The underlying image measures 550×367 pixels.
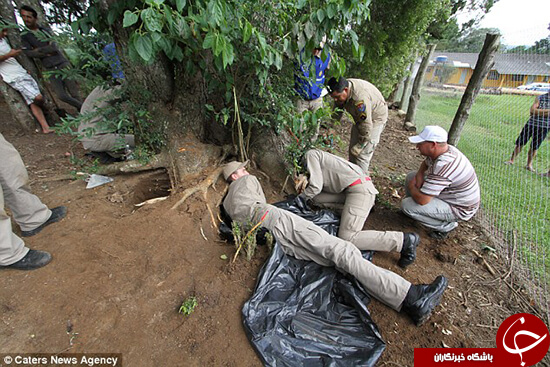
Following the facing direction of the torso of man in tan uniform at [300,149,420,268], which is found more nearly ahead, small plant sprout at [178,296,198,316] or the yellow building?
the small plant sprout

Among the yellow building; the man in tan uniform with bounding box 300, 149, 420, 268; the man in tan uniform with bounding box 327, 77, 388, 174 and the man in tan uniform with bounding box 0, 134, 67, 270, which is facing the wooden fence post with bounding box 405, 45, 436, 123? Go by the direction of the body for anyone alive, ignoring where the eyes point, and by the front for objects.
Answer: the man in tan uniform with bounding box 0, 134, 67, 270

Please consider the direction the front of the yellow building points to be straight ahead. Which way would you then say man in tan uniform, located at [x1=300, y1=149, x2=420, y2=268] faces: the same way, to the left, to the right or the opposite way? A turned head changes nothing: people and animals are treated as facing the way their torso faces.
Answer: to the right

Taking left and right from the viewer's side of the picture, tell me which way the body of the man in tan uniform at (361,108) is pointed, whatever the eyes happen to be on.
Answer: facing to the left of the viewer

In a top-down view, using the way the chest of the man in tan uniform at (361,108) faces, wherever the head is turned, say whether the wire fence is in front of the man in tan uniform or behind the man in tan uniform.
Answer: behind

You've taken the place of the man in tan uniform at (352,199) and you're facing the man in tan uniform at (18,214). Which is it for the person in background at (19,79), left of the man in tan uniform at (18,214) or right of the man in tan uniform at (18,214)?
right

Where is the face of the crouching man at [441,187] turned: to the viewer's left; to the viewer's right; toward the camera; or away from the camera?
to the viewer's left

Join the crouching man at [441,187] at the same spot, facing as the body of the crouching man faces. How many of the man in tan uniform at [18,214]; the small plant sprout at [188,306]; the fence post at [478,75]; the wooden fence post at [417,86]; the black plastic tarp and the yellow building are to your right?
3

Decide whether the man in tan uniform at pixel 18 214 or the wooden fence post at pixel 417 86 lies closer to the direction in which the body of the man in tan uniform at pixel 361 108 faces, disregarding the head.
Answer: the man in tan uniform

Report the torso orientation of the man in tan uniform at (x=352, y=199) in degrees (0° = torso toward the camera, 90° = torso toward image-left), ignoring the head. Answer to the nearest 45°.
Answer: approximately 90°

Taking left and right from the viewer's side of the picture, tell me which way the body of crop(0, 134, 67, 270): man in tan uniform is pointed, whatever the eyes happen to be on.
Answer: facing to the right of the viewer

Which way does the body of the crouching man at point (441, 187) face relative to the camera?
to the viewer's left

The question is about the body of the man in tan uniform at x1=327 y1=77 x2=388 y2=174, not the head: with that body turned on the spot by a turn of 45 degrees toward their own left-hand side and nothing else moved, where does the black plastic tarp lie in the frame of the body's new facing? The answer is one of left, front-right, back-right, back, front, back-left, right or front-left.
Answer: front-left
